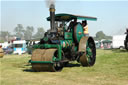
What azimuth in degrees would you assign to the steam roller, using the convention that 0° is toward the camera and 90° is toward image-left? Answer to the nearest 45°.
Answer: approximately 45°

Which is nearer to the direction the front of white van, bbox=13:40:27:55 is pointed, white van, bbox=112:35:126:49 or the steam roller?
the steam roller

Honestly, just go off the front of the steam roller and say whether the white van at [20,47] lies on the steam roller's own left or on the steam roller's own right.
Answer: on the steam roller's own right

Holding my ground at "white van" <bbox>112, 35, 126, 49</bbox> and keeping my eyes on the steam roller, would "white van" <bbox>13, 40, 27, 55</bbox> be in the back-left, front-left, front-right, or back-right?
front-right

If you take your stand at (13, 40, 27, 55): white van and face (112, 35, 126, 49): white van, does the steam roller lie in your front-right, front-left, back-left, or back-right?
front-right

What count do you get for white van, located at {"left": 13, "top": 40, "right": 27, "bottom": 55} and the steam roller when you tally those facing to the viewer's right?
0

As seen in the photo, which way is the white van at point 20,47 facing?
toward the camera

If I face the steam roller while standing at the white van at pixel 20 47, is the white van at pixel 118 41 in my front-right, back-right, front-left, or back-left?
front-left

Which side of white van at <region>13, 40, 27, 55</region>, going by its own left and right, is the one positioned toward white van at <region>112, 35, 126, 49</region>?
left

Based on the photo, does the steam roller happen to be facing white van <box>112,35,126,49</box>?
no
